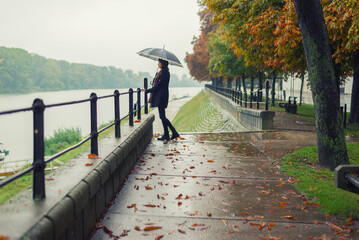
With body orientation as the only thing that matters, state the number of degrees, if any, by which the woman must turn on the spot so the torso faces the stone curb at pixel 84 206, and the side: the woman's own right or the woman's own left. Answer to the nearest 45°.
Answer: approximately 90° to the woman's own left

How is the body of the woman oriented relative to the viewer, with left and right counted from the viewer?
facing to the left of the viewer
